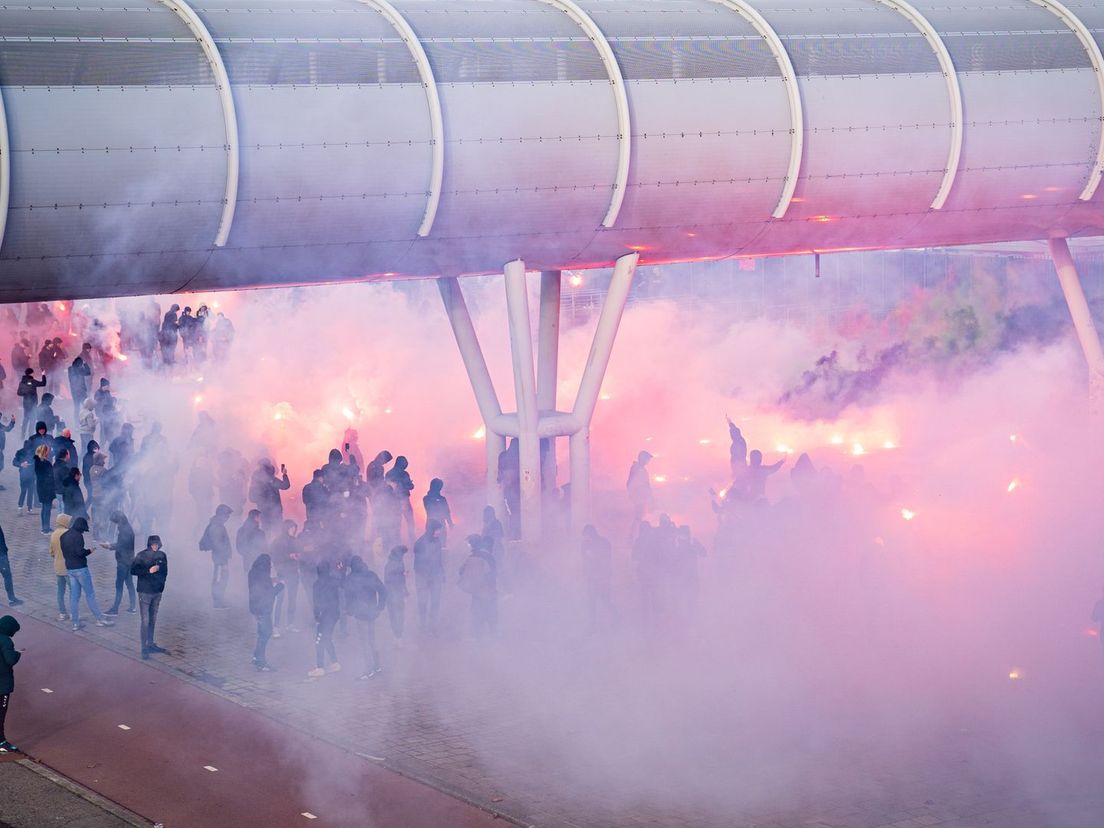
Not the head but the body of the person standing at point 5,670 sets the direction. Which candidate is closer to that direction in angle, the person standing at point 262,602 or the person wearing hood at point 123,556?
the person standing at point 262,602

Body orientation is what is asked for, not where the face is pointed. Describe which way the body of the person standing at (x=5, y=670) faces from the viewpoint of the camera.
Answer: to the viewer's right

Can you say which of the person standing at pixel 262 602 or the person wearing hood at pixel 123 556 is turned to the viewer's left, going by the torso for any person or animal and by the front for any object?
the person wearing hood
